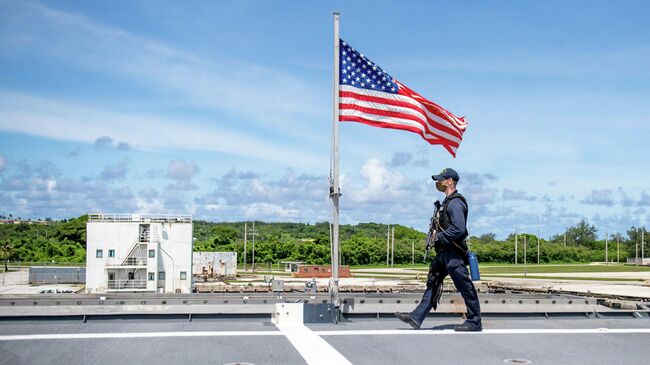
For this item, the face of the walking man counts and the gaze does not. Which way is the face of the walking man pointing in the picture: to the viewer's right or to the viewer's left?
to the viewer's left

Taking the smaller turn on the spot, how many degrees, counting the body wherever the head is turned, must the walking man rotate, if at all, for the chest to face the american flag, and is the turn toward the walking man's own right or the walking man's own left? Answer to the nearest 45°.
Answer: approximately 45° to the walking man's own right

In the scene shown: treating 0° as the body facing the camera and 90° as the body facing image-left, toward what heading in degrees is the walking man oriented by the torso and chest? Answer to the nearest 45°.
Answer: approximately 90°
